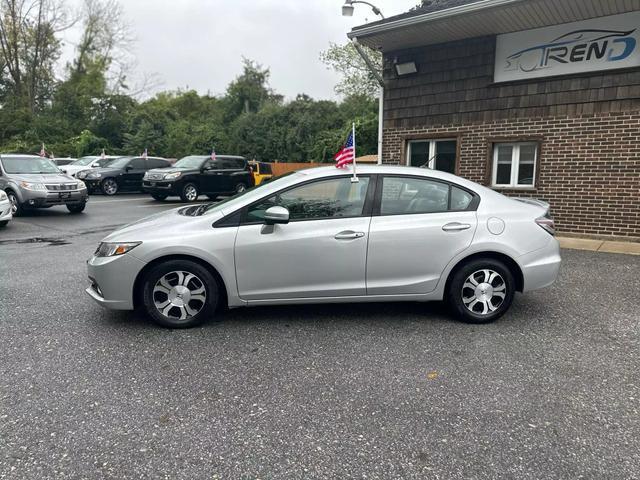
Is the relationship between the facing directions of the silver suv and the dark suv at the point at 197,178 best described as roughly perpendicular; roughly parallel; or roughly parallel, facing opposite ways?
roughly perpendicular

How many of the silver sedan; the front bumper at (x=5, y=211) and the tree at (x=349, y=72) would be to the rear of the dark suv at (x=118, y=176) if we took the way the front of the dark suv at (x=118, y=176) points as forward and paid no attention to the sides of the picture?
1

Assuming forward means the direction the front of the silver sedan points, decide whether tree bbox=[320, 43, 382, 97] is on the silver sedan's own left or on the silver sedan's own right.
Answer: on the silver sedan's own right

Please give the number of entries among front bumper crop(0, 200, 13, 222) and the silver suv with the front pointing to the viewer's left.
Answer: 0

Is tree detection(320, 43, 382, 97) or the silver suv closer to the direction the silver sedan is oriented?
the silver suv

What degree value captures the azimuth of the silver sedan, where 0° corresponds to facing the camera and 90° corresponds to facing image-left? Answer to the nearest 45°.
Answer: approximately 90°

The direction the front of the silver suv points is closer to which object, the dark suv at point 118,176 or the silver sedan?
the silver sedan

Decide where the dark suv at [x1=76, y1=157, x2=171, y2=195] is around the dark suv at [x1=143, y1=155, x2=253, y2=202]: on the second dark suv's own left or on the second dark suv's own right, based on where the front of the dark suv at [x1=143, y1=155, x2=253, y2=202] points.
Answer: on the second dark suv's own right

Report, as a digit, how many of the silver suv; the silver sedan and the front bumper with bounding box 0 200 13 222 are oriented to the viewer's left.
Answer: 1

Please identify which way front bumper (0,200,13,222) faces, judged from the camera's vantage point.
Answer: facing the viewer and to the right of the viewer

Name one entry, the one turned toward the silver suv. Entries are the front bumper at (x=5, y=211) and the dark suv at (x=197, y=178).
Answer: the dark suv
